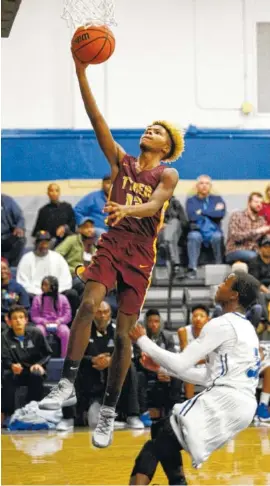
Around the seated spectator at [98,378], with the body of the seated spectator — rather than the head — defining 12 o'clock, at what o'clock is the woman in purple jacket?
The woman in purple jacket is roughly at 5 o'clock from the seated spectator.

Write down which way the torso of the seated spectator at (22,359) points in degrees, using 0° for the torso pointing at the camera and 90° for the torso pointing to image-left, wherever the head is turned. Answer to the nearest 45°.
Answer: approximately 0°

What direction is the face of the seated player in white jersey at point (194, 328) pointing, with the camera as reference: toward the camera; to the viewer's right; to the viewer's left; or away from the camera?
toward the camera

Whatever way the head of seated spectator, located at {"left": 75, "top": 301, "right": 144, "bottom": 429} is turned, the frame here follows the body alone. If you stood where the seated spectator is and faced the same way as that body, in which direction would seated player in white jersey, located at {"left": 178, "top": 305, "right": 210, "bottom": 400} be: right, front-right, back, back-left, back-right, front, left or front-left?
left

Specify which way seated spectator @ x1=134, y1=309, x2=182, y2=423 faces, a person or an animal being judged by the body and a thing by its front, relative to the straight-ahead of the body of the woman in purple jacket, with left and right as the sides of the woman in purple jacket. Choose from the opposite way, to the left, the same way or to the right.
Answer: the same way

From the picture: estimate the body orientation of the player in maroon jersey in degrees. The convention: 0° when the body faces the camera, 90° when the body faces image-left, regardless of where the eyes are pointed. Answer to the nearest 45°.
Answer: approximately 45°

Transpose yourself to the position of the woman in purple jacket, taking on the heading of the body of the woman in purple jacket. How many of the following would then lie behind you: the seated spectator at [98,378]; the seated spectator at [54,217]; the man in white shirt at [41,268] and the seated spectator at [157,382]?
2

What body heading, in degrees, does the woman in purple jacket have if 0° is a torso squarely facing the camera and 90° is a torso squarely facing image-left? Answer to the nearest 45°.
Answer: approximately 0°

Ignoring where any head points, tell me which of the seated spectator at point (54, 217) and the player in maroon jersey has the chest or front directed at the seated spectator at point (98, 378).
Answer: the seated spectator at point (54, 217)

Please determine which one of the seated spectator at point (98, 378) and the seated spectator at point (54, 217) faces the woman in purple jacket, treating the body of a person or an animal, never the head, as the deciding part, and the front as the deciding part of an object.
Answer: the seated spectator at point (54, 217)

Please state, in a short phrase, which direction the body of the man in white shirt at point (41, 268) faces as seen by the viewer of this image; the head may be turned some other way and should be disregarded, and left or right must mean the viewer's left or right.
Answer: facing the viewer

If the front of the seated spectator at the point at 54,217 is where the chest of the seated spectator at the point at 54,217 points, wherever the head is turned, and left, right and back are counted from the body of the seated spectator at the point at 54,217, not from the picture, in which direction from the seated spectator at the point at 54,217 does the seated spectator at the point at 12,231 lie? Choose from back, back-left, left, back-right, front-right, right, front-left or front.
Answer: right

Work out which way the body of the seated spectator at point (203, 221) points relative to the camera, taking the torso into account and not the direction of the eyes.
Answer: toward the camera

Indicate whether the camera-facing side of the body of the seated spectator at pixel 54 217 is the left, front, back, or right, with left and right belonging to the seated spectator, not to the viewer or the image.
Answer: front

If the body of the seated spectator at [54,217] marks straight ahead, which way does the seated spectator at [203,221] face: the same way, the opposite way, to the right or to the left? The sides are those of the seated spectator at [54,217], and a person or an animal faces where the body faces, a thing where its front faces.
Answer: the same way

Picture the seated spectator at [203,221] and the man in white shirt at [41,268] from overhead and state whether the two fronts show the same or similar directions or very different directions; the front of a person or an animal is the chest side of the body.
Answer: same or similar directions
